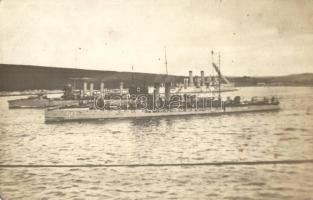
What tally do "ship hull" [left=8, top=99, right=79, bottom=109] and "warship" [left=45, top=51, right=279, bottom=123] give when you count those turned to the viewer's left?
2

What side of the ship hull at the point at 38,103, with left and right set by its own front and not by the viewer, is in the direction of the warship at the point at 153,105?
back

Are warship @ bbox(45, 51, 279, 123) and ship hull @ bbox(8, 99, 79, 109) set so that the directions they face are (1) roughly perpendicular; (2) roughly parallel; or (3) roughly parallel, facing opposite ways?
roughly parallel

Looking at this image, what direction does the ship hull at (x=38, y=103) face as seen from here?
to the viewer's left

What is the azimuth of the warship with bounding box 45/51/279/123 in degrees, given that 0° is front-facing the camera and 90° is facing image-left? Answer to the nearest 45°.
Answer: approximately 90°
